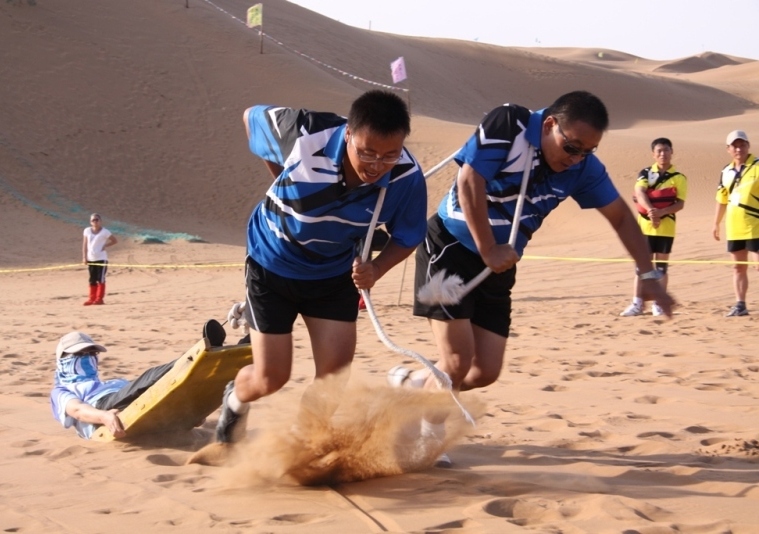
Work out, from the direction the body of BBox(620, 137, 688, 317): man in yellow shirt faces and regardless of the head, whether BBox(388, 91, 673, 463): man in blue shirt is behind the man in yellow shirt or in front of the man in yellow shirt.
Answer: in front

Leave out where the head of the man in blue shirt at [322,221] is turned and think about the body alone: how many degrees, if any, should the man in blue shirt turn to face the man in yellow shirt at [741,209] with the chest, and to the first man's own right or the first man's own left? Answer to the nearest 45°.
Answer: approximately 90° to the first man's own left

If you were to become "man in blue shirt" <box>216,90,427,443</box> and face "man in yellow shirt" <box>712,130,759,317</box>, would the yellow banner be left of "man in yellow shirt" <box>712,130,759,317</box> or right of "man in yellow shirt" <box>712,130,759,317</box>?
left

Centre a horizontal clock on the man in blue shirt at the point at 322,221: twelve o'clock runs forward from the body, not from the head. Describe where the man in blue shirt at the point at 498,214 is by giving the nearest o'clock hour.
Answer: the man in blue shirt at the point at 498,214 is roughly at 10 o'clock from the man in blue shirt at the point at 322,221.

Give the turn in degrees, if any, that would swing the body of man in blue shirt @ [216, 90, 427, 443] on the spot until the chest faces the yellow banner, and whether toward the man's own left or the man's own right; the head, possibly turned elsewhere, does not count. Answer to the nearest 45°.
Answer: approximately 135° to the man's own left

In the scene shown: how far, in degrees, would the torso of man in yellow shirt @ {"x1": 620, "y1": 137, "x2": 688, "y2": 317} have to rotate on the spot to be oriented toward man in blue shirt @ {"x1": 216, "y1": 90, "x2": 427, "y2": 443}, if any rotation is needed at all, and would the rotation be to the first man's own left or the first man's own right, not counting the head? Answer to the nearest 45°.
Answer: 0° — they already face them

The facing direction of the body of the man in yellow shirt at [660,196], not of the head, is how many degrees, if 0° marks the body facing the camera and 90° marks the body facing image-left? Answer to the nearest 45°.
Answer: approximately 0°

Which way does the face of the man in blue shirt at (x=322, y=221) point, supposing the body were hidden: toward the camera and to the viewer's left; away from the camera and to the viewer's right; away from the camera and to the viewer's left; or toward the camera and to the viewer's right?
toward the camera and to the viewer's right

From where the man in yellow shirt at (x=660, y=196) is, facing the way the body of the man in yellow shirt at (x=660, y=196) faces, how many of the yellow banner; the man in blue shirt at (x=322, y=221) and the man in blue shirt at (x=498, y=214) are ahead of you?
2

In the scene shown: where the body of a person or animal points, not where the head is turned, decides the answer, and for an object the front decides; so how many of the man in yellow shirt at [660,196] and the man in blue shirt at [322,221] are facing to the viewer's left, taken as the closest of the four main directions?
0

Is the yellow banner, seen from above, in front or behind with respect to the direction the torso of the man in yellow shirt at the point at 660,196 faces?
behind

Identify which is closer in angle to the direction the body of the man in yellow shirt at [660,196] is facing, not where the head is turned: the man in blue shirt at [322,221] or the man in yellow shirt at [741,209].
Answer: the man in blue shirt

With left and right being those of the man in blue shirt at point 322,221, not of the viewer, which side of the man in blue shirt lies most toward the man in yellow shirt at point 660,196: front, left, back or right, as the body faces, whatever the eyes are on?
left
